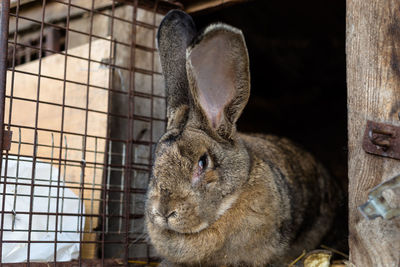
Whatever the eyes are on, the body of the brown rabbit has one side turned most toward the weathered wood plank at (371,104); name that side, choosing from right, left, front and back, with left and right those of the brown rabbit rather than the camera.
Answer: left

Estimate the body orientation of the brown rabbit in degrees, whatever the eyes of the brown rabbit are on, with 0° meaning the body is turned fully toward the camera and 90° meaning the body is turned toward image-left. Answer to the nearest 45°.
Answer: approximately 45°
